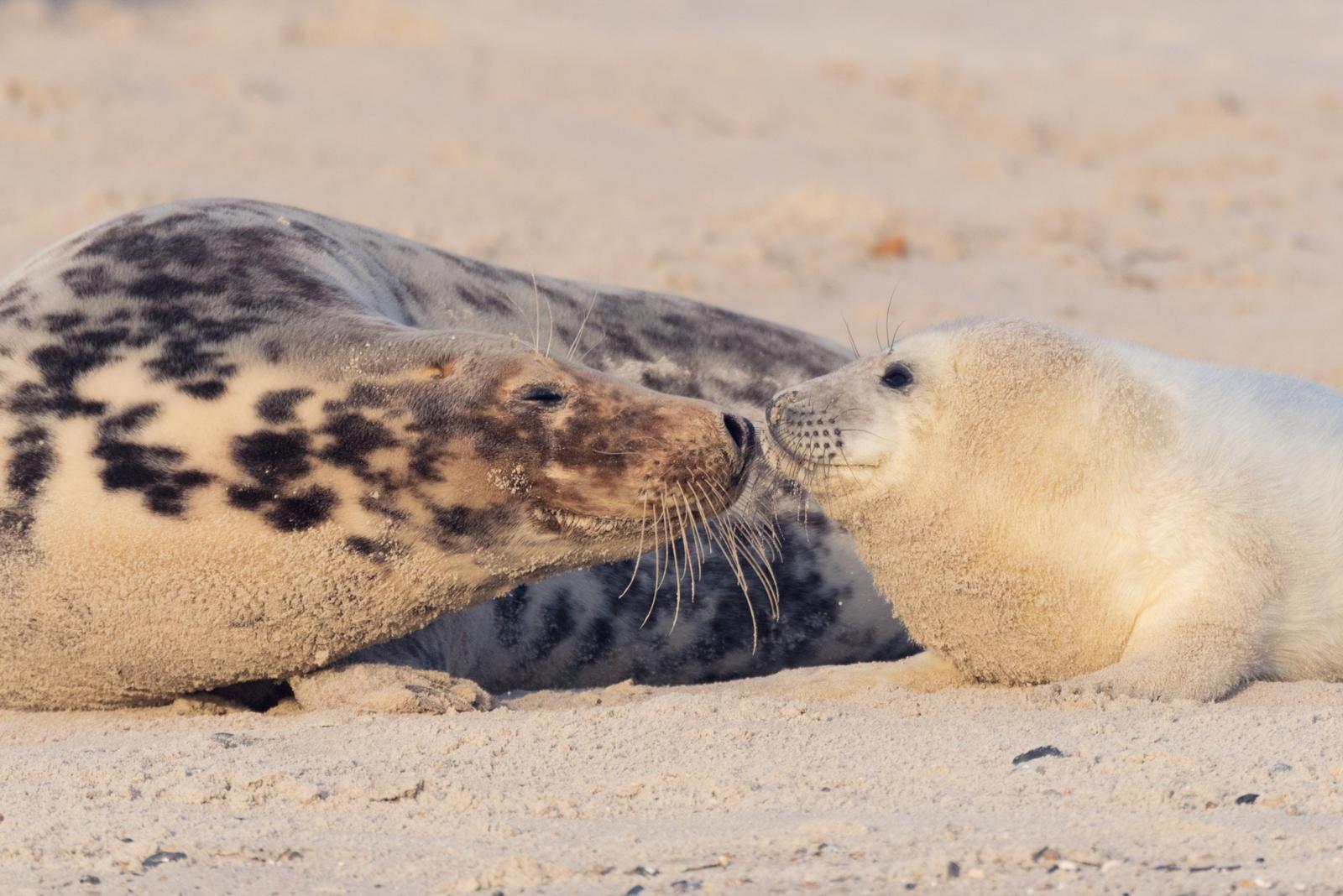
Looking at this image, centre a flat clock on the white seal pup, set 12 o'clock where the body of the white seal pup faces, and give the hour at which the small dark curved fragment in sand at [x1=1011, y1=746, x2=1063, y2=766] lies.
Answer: The small dark curved fragment in sand is roughly at 9 o'clock from the white seal pup.

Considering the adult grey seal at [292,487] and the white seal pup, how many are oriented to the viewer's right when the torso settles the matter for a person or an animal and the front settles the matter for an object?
1

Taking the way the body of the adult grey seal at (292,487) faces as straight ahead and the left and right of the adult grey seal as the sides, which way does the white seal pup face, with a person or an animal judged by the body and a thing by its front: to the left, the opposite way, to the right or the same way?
the opposite way

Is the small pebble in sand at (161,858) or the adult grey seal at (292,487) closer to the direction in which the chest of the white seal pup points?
the adult grey seal

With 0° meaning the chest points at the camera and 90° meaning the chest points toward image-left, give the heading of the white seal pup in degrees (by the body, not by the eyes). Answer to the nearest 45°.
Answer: approximately 90°

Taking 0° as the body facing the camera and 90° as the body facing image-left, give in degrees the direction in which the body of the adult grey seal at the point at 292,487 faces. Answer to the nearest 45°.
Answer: approximately 270°

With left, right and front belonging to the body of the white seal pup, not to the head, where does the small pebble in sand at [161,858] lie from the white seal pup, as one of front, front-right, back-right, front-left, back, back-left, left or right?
front-left

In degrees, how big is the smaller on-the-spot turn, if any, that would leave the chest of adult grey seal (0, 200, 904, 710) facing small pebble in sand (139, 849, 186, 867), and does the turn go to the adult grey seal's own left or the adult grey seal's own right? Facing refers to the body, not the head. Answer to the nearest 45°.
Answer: approximately 90° to the adult grey seal's own right

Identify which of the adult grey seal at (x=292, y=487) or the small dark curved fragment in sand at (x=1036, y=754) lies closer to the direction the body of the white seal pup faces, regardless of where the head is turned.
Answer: the adult grey seal
